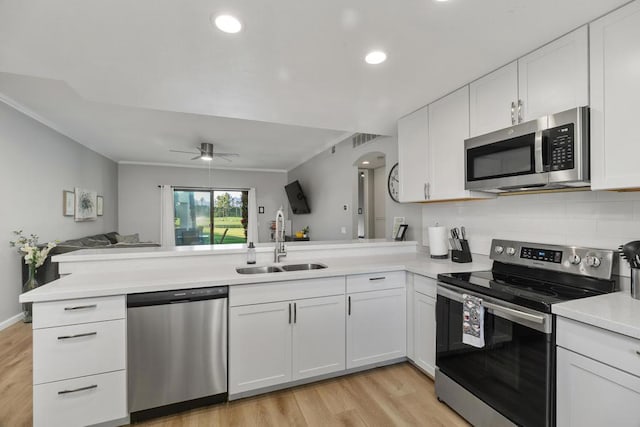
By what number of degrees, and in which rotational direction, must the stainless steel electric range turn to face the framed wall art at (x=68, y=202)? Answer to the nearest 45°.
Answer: approximately 45° to its right

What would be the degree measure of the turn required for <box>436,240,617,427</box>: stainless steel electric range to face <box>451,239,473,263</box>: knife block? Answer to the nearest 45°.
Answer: approximately 90° to its right

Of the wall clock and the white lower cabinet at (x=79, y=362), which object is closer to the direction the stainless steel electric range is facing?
the white lower cabinet

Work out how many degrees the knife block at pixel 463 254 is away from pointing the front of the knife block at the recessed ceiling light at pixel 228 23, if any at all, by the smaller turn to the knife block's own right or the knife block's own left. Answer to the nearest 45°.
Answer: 0° — it already faces it
